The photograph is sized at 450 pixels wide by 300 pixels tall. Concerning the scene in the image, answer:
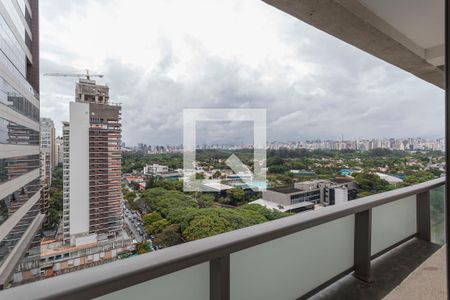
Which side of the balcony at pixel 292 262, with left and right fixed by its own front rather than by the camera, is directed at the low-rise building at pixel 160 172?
front

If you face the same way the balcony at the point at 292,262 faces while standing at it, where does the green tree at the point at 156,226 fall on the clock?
The green tree is roughly at 11 o'clock from the balcony.

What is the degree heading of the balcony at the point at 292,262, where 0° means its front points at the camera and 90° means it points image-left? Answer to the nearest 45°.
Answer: approximately 135°

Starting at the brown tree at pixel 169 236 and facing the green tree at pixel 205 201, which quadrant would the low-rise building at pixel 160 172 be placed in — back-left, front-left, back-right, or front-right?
front-left

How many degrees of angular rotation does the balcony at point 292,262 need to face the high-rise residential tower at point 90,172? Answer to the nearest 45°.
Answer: approximately 45° to its left

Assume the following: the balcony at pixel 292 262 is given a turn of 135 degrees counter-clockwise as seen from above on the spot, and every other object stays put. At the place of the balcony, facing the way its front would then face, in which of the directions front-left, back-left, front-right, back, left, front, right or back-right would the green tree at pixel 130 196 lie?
right
